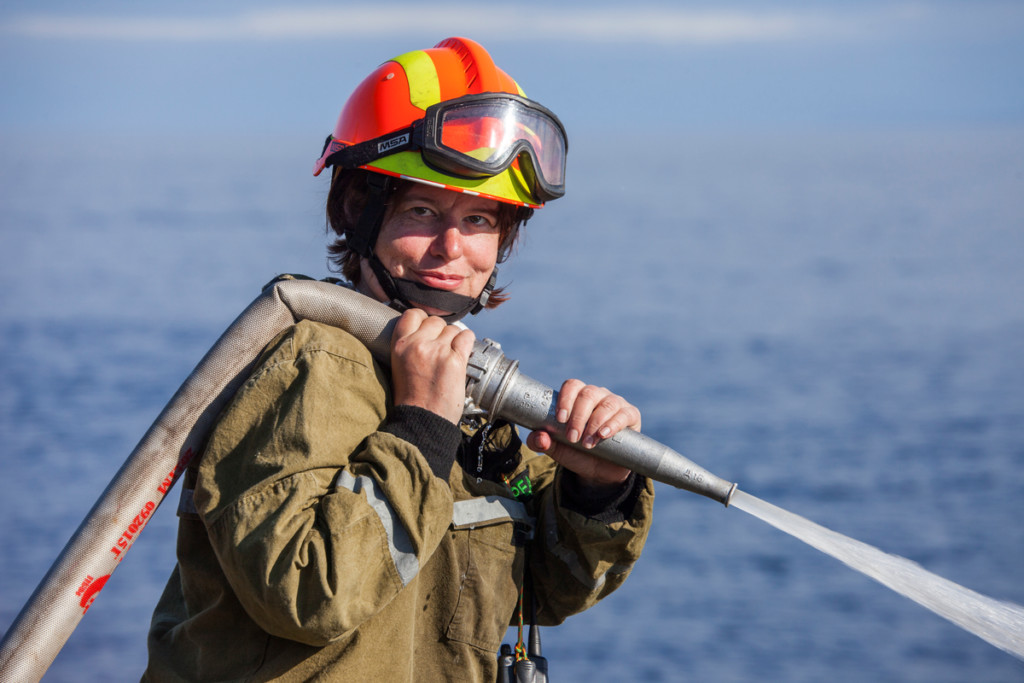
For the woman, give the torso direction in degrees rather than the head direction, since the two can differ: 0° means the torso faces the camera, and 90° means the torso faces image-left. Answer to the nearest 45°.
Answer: approximately 315°
